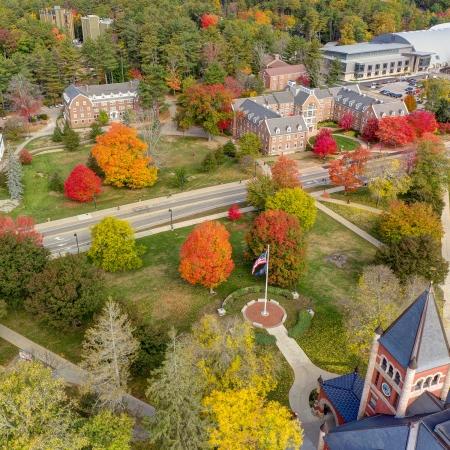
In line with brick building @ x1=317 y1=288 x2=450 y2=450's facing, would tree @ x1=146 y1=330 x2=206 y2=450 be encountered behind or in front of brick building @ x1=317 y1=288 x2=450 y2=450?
in front

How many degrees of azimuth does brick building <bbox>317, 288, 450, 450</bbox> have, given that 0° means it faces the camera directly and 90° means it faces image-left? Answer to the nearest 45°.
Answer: approximately 45°

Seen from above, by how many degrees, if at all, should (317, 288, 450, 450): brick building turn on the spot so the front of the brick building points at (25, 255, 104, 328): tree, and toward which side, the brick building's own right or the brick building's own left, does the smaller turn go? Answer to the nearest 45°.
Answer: approximately 45° to the brick building's own right

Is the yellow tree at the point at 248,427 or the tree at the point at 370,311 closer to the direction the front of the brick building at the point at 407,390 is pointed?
the yellow tree

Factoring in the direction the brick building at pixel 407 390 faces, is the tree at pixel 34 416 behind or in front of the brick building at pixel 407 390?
in front

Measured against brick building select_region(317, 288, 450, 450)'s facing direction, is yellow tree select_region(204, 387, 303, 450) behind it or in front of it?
in front

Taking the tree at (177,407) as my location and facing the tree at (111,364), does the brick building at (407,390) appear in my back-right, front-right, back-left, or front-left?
back-right

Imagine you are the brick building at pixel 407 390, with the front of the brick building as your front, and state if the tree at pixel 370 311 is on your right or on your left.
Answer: on your right
